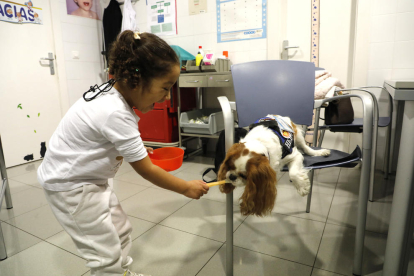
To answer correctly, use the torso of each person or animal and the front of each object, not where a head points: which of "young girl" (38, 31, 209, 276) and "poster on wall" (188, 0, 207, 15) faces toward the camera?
the poster on wall

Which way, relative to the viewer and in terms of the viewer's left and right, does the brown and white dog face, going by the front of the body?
facing the viewer and to the left of the viewer

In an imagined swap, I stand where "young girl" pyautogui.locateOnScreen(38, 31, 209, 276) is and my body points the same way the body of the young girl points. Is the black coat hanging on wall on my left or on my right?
on my left

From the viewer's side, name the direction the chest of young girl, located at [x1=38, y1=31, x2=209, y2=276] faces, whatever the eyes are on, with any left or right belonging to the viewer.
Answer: facing to the right of the viewer

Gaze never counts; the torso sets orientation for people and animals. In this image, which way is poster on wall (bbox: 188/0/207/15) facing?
toward the camera

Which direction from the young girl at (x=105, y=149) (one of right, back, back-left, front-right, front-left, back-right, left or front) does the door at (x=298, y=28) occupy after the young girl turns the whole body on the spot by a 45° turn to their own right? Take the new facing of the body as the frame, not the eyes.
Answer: left

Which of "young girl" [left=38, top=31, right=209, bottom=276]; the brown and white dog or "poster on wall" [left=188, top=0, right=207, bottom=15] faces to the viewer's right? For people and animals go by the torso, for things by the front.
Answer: the young girl

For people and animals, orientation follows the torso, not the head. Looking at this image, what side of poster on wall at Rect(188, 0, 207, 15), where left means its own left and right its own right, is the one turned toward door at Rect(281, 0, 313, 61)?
left

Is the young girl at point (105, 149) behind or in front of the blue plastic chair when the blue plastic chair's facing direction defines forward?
in front

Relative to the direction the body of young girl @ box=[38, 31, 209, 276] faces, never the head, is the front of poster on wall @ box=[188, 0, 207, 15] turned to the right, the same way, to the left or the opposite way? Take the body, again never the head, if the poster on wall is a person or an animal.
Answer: to the right

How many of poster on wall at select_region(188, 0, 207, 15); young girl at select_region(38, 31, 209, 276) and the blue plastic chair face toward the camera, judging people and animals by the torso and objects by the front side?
2

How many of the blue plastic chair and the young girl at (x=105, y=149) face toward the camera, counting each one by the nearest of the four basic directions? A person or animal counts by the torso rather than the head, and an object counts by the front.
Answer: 1

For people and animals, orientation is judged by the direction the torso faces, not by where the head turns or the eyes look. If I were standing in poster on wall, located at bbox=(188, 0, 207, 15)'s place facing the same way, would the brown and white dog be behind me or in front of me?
in front

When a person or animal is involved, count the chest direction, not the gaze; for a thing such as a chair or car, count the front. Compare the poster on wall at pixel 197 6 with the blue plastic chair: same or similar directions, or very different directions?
same or similar directions
